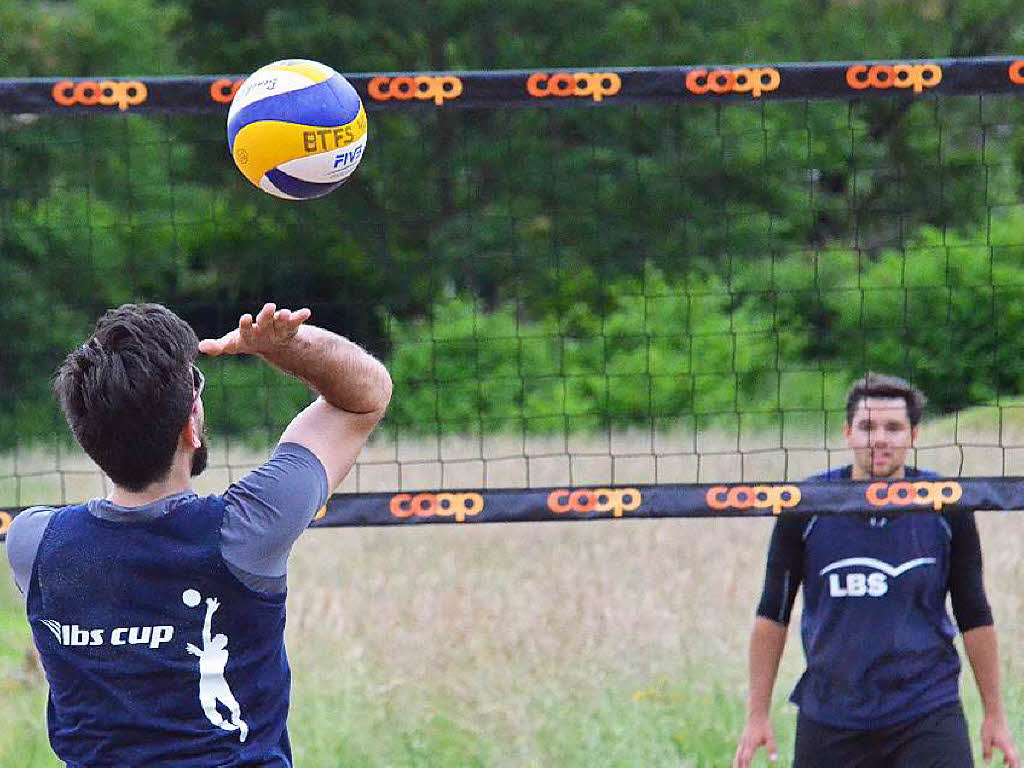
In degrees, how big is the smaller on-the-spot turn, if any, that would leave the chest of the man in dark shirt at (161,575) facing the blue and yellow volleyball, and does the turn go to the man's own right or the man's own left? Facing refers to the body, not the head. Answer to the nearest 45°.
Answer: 0° — they already face it

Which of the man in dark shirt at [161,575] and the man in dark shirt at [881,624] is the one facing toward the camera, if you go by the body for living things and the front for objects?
the man in dark shirt at [881,624]

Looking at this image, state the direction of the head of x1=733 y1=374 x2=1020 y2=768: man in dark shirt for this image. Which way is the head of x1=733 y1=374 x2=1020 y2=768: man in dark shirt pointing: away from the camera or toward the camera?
toward the camera

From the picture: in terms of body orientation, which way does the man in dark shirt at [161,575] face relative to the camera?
away from the camera

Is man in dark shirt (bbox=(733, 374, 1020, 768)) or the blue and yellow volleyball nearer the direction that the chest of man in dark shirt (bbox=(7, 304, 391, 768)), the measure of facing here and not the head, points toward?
the blue and yellow volleyball

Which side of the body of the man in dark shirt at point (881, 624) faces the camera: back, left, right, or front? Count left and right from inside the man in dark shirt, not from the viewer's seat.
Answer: front

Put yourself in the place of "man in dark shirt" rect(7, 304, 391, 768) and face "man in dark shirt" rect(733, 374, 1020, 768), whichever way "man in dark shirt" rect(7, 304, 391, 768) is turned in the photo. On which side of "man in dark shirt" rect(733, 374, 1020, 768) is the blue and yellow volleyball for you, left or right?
left

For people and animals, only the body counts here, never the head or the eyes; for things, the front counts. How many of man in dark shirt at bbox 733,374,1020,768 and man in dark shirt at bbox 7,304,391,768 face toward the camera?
1

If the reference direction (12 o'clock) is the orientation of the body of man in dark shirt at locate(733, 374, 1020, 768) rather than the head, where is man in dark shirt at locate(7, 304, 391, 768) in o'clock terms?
man in dark shirt at locate(7, 304, 391, 768) is roughly at 1 o'clock from man in dark shirt at locate(733, 374, 1020, 768).

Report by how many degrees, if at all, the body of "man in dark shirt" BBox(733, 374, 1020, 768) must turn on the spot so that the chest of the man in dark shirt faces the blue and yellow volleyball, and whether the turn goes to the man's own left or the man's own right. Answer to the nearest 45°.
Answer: approximately 45° to the man's own right

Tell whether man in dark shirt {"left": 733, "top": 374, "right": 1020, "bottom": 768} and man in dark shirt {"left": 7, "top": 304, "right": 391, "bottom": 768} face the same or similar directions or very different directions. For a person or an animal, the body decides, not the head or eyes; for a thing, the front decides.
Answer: very different directions

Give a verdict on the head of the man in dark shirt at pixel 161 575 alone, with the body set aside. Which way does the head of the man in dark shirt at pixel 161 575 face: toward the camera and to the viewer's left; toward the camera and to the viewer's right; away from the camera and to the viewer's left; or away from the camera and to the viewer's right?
away from the camera and to the viewer's right
